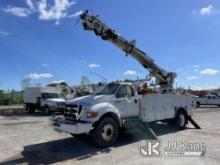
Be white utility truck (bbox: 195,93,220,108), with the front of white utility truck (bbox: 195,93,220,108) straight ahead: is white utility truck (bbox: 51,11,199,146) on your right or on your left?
on your left

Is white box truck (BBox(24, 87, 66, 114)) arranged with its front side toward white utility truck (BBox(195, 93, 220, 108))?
no

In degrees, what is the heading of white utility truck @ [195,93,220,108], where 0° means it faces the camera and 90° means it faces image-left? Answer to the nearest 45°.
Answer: approximately 90°

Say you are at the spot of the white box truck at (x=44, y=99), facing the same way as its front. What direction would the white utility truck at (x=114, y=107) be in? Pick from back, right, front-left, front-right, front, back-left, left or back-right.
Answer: front-right

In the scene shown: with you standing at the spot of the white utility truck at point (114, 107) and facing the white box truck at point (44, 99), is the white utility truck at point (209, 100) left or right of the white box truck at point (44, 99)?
right

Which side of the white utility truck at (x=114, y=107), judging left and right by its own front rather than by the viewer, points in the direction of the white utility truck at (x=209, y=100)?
back

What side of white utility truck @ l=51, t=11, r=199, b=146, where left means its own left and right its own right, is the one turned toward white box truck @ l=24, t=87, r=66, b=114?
right

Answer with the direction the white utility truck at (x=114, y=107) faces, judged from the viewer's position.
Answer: facing the viewer and to the left of the viewer

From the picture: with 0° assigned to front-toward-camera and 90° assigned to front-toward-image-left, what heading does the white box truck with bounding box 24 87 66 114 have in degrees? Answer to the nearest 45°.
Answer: approximately 315°

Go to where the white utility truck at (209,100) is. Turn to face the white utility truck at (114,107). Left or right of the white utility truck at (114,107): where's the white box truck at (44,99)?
right

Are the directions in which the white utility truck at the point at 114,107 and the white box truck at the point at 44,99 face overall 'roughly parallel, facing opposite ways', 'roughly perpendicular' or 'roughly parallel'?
roughly perpendicular
